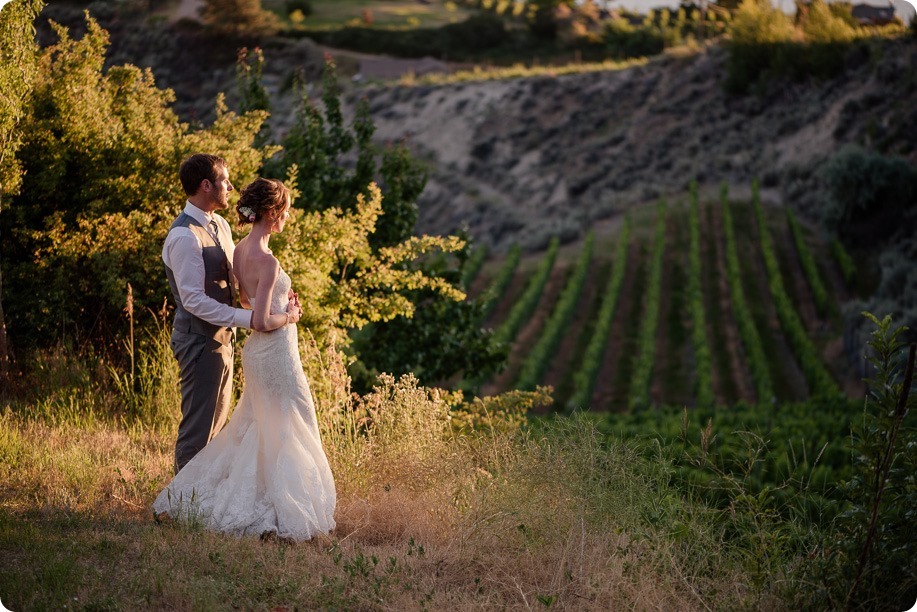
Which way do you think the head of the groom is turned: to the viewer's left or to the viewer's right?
to the viewer's right

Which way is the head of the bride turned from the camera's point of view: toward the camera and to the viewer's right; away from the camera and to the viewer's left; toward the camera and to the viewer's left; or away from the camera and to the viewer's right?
away from the camera and to the viewer's right

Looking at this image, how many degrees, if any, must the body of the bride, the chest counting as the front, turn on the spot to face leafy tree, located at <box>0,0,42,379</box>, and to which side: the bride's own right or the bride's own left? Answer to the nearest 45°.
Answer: approximately 90° to the bride's own left

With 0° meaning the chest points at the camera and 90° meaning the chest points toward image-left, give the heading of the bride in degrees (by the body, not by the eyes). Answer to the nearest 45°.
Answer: approximately 225°
